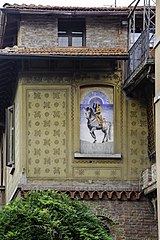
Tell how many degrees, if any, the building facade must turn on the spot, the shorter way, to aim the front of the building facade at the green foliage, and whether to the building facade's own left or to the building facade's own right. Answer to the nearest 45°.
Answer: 0° — it already faces it

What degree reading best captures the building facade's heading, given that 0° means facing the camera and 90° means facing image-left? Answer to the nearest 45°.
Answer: approximately 0°
